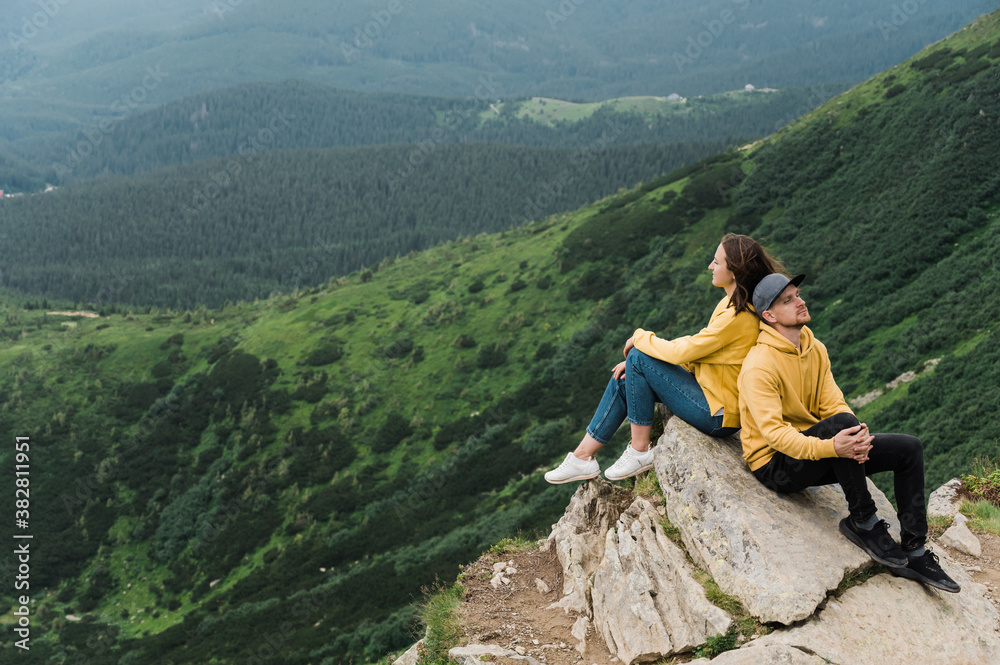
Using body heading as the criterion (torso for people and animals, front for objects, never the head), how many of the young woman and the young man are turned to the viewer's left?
1

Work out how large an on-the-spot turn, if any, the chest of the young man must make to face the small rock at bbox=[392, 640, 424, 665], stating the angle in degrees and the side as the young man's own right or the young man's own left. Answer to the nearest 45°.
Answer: approximately 135° to the young man's own right

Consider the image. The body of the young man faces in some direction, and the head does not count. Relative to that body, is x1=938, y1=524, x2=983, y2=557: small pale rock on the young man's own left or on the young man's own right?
on the young man's own left

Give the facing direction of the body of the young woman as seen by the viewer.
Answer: to the viewer's left

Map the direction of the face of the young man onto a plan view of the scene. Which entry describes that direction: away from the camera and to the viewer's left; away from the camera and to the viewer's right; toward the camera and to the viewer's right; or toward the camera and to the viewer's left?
toward the camera and to the viewer's right

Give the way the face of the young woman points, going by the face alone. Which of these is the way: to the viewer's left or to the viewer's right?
to the viewer's left

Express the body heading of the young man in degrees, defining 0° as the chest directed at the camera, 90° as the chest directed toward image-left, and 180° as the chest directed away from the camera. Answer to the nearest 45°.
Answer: approximately 315°
